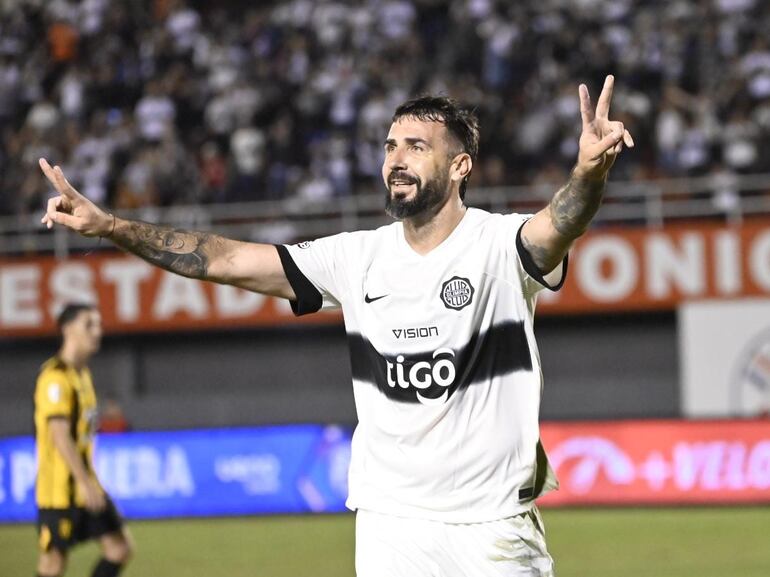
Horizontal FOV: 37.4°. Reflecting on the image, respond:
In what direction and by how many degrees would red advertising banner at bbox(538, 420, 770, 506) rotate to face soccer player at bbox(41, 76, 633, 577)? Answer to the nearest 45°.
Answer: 0° — it already faces them

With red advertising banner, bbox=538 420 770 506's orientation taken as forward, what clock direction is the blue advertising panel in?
The blue advertising panel is roughly at 3 o'clock from the red advertising banner.
